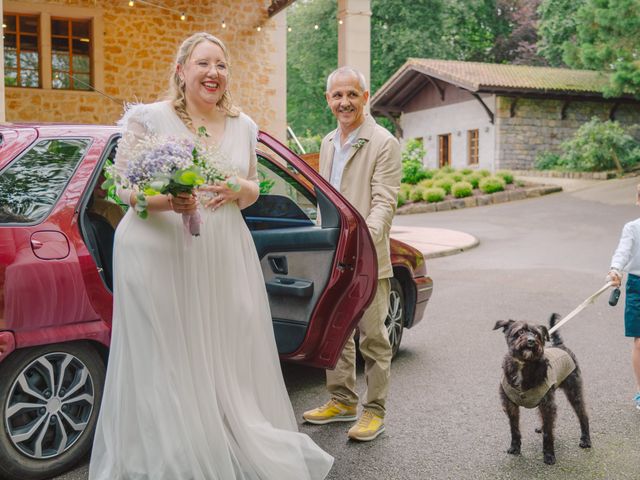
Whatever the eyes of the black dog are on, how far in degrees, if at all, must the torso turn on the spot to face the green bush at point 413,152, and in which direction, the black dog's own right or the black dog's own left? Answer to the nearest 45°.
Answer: approximately 135° to the black dog's own right

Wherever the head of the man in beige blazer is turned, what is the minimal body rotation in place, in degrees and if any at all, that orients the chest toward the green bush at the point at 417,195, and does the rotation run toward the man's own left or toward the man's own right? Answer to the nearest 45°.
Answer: approximately 135° to the man's own right

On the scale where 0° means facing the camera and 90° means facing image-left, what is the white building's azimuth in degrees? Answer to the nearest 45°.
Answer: approximately 45°

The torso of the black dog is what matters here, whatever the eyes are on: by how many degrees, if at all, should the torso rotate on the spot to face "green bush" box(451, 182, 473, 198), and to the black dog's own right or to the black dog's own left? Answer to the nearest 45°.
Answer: approximately 135° to the black dog's own right

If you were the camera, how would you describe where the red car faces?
facing away from the viewer and to the right of the viewer

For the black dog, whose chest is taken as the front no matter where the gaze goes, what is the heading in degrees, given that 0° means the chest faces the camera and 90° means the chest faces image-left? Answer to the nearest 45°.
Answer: approximately 45°

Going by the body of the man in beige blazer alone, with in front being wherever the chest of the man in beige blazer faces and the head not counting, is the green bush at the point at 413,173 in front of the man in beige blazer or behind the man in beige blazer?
behind

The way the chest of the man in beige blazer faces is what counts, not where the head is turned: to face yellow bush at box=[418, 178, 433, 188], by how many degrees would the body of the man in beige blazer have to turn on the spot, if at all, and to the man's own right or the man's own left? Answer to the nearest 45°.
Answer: approximately 135° to the man's own right
